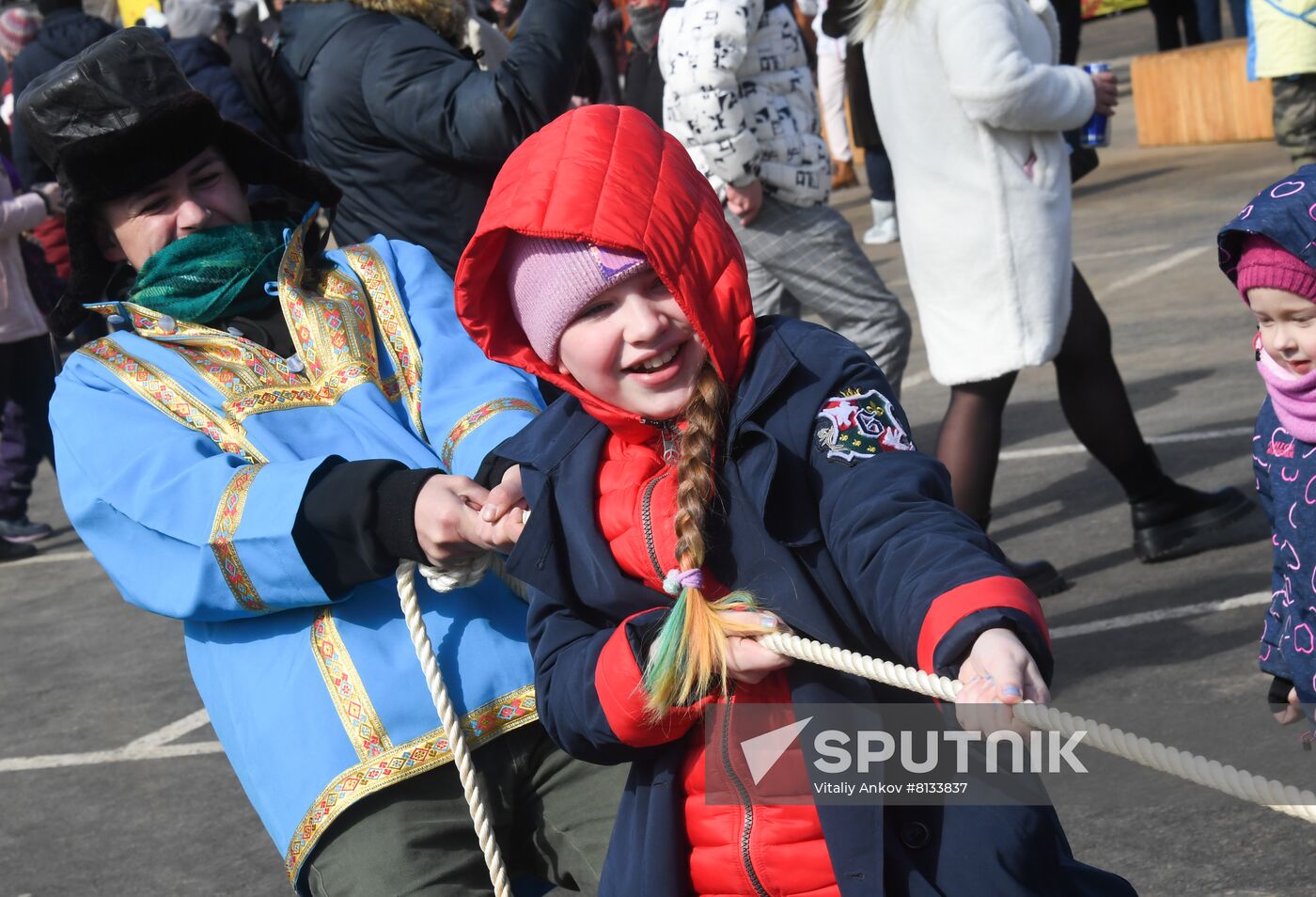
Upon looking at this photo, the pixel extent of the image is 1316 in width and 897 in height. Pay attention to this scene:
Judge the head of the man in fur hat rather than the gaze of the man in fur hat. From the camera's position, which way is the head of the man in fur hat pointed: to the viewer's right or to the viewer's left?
to the viewer's right

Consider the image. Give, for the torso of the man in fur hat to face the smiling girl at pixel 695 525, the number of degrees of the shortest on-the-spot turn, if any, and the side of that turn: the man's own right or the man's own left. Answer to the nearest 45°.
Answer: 0° — they already face them

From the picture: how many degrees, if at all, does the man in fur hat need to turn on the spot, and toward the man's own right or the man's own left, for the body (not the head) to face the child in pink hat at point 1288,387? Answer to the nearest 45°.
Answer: approximately 45° to the man's own left

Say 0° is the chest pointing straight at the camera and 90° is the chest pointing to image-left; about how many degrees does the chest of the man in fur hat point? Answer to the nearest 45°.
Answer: approximately 315°

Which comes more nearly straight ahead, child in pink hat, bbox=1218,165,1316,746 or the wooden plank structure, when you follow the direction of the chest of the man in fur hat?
the child in pink hat

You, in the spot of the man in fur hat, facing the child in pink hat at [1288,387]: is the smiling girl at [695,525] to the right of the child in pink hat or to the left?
right

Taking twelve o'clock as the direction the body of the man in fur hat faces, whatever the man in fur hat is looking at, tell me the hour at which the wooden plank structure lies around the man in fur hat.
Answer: The wooden plank structure is roughly at 9 o'clock from the man in fur hat.

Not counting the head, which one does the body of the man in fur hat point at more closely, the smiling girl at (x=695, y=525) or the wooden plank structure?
the smiling girl
